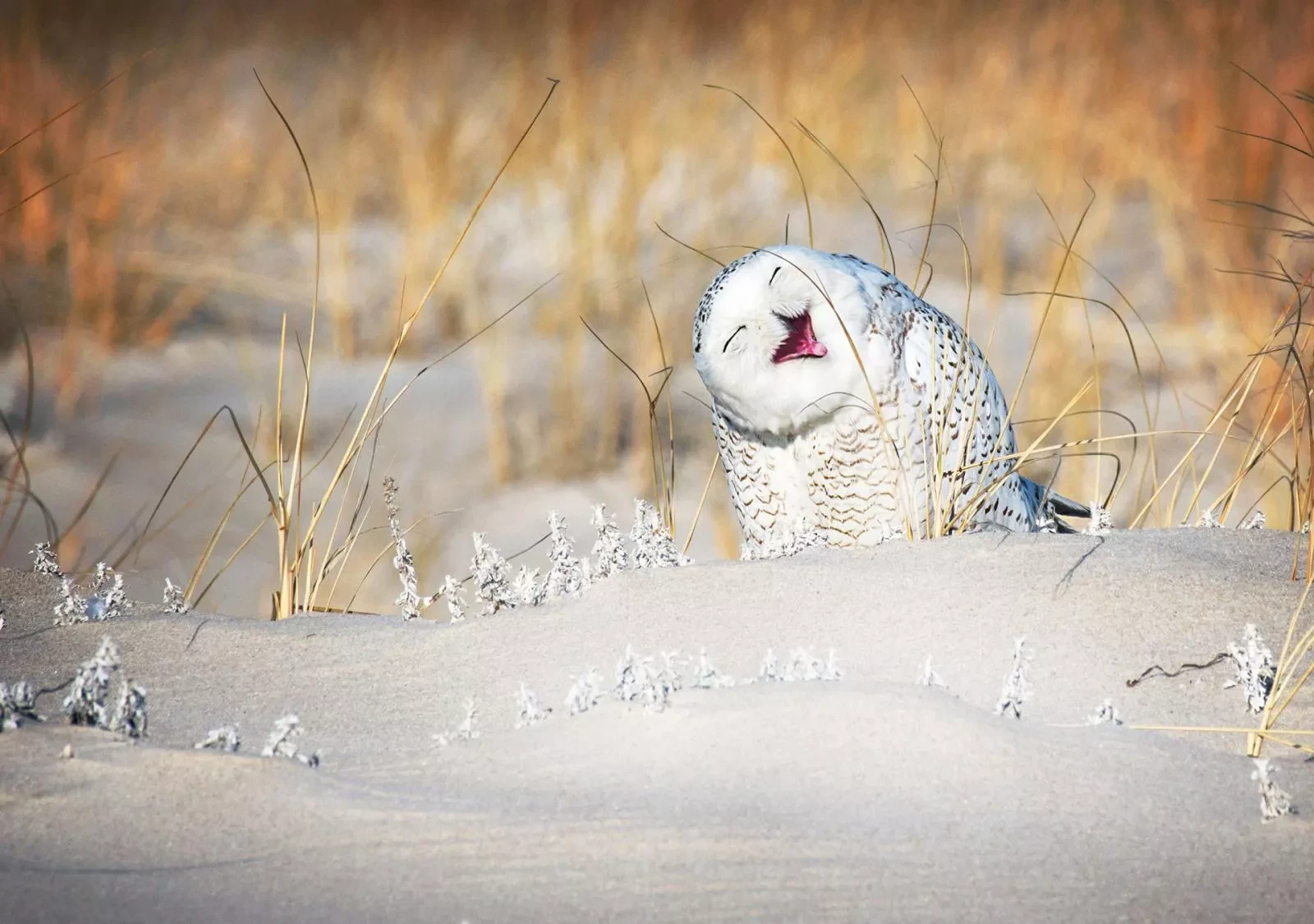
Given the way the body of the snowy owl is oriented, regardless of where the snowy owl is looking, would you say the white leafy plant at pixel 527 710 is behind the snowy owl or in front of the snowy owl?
in front

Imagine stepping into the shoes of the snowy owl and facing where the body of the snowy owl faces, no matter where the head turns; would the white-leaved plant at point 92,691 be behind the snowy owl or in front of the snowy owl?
in front

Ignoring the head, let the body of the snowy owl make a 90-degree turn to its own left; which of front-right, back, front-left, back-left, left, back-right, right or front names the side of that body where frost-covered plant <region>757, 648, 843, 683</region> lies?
front-right

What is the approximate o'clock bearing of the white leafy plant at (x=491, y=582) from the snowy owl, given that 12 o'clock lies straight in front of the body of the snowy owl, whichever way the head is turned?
The white leafy plant is roughly at 12 o'clock from the snowy owl.

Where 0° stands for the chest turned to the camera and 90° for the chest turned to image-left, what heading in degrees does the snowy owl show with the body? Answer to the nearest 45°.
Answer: approximately 45°

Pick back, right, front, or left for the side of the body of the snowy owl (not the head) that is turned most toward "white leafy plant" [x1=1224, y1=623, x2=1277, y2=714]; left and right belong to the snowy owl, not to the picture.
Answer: left

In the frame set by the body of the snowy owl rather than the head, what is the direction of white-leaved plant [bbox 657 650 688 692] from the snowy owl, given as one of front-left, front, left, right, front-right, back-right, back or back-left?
front-left

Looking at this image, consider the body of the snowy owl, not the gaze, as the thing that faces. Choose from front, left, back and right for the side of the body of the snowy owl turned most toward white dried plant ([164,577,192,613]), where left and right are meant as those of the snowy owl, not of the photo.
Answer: front

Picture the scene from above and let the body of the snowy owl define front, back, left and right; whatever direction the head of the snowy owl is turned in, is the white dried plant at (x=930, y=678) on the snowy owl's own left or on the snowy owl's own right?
on the snowy owl's own left
